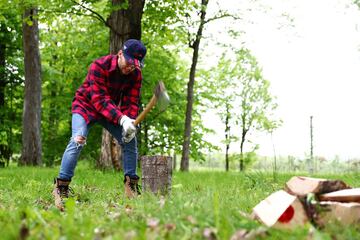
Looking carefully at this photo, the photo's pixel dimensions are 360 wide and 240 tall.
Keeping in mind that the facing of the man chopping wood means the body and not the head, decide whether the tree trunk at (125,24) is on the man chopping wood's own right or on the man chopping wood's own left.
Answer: on the man chopping wood's own left

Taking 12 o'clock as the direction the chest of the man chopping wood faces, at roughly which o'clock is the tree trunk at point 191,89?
The tree trunk is roughly at 8 o'clock from the man chopping wood.

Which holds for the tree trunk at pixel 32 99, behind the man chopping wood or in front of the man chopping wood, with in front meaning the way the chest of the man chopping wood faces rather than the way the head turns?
behind

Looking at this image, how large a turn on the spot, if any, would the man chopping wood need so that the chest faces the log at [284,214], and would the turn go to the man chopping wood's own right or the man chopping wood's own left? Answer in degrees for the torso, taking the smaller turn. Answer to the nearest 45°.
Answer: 0° — they already face it

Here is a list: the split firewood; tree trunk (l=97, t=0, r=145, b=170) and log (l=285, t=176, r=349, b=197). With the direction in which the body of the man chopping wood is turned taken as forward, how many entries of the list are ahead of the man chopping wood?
2

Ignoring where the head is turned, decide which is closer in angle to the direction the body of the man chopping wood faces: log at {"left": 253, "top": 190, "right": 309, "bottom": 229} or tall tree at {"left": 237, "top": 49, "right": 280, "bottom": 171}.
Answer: the log

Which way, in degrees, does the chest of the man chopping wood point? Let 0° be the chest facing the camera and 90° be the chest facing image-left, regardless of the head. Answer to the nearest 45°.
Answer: approximately 315°

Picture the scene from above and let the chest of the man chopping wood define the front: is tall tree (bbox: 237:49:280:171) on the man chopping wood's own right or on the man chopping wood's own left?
on the man chopping wood's own left

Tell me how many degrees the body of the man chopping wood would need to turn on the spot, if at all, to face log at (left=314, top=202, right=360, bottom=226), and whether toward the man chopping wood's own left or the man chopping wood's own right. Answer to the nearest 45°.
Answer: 0° — they already face it
